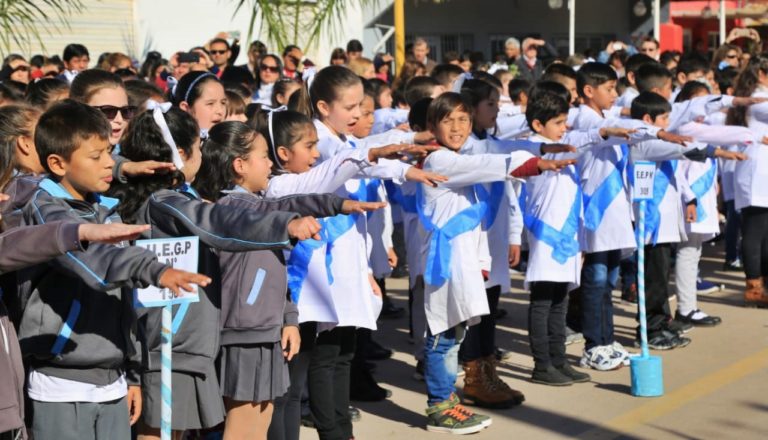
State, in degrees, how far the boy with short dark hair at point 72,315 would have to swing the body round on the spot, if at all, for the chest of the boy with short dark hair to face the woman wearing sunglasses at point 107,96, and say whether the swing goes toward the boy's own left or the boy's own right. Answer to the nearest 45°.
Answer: approximately 135° to the boy's own left

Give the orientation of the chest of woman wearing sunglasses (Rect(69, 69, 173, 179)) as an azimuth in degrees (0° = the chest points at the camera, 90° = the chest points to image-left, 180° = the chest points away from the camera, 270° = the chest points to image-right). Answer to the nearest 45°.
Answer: approximately 315°

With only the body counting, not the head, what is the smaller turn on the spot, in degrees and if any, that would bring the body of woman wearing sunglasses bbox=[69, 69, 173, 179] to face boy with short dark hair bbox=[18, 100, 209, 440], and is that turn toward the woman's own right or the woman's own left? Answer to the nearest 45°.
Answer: approximately 45° to the woman's own right
